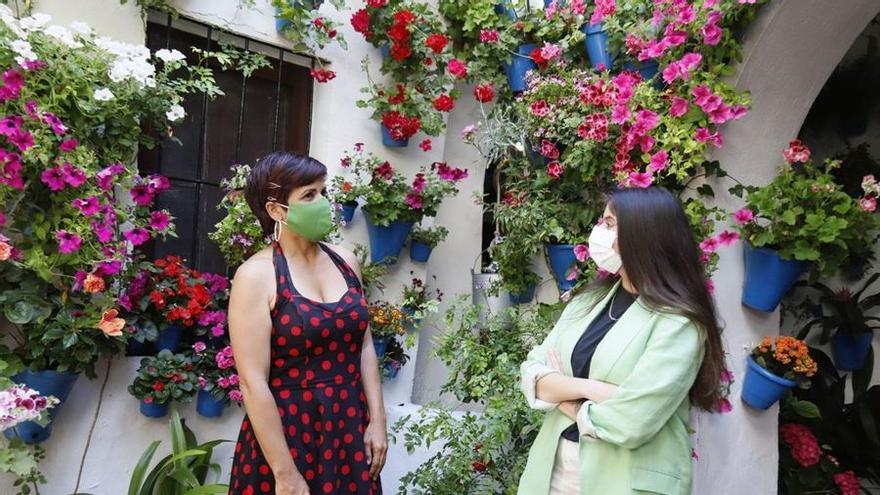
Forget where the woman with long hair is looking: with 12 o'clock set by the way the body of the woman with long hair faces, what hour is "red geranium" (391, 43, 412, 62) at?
The red geranium is roughly at 3 o'clock from the woman with long hair.

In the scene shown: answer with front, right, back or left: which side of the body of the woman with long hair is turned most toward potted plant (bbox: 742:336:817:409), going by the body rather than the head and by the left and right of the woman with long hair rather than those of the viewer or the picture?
back

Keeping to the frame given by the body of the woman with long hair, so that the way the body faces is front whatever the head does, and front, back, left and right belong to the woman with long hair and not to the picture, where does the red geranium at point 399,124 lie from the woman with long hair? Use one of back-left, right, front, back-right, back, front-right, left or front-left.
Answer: right

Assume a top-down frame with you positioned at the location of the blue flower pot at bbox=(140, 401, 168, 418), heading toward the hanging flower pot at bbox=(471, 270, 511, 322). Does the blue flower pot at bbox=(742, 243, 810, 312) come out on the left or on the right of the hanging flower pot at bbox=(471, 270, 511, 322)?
right

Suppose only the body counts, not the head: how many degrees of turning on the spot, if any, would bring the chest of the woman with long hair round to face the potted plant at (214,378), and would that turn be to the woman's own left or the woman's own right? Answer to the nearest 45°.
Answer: approximately 45° to the woman's own right

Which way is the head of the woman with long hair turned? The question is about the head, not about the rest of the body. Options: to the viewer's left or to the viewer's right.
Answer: to the viewer's left

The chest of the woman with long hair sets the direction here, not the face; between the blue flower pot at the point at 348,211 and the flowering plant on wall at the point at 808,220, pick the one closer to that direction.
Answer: the blue flower pot

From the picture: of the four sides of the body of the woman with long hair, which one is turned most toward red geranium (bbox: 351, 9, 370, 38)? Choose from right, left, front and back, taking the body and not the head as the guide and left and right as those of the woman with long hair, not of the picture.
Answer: right

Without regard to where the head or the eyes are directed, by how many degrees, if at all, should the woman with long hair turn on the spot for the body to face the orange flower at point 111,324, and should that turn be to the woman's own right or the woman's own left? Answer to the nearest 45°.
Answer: approximately 45° to the woman's own right

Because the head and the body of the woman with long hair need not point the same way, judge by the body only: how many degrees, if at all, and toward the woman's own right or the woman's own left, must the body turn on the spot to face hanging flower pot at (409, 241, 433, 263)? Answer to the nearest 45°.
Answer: approximately 90° to the woman's own right

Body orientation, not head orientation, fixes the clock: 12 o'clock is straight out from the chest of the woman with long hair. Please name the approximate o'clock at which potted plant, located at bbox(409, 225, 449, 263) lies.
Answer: The potted plant is roughly at 3 o'clock from the woman with long hair.

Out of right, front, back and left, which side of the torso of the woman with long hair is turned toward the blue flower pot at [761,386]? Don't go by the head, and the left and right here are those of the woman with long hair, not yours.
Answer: back

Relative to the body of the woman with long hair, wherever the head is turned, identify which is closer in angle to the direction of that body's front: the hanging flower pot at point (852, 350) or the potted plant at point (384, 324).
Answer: the potted plant

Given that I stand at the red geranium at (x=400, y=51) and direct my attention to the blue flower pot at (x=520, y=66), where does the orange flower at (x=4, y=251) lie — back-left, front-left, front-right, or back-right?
back-right

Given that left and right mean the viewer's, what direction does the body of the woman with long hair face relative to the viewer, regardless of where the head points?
facing the viewer and to the left of the viewer

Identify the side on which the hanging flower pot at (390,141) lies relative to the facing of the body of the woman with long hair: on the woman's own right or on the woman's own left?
on the woman's own right
